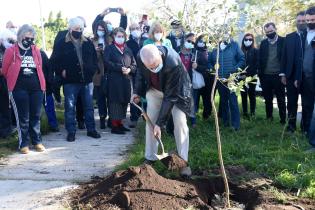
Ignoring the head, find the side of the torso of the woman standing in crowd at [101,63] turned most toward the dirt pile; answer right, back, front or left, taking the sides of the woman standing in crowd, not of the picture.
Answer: front

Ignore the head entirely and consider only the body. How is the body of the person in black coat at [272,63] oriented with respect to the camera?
toward the camera

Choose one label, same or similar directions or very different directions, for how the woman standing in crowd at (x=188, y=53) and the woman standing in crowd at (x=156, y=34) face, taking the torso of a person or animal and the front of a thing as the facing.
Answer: same or similar directions

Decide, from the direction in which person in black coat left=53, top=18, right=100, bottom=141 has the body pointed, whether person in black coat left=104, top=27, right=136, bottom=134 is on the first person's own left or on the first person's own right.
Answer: on the first person's own left

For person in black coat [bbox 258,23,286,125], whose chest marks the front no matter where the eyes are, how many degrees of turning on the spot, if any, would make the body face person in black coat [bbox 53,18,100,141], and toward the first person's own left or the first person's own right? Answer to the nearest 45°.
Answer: approximately 45° to the first person's own right

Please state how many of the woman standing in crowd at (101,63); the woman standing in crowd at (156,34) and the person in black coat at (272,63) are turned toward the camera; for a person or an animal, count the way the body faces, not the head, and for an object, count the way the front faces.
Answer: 3

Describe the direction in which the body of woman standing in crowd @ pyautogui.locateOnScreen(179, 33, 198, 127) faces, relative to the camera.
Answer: toward the camera

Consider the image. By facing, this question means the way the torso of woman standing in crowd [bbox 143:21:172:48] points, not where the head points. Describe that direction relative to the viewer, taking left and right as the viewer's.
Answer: facing the viewer

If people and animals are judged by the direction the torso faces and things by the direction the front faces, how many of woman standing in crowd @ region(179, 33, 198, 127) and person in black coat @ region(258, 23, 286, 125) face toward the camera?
2

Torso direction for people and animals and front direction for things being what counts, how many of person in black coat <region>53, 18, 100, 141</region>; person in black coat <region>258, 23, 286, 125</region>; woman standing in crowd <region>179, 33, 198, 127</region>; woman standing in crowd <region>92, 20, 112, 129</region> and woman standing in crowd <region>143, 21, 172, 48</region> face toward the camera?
5

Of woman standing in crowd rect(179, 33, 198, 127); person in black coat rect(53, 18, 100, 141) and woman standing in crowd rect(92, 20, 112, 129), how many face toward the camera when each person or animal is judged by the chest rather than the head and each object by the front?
3

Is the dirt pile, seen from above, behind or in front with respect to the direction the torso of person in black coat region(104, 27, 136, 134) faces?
in front

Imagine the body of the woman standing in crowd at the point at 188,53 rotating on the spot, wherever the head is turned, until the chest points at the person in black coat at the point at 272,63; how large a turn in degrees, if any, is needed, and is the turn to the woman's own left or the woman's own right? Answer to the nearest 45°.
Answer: approximately 90° to the woman's own left

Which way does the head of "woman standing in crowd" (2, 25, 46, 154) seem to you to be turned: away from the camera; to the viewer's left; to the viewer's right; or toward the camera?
toward the camera

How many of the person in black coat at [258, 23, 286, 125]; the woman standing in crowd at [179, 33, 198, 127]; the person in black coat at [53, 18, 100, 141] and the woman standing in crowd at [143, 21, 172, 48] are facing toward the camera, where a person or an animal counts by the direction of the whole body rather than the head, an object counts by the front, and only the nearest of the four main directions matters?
4

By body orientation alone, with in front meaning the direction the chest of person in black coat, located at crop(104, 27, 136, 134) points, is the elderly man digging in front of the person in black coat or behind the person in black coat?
in front

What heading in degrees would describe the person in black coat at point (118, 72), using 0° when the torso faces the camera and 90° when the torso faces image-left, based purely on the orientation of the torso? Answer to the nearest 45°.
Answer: approximately 315°
